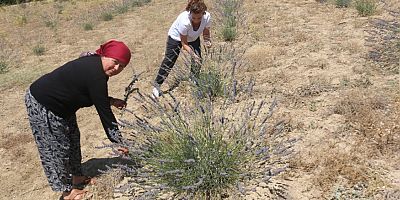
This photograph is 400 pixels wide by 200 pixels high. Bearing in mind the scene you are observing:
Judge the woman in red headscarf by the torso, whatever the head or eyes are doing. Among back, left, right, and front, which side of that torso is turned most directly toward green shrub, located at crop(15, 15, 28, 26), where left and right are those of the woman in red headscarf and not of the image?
left

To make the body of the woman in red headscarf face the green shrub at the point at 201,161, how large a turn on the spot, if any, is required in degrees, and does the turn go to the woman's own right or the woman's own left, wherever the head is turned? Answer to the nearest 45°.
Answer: approximately 45° to the woman's own right

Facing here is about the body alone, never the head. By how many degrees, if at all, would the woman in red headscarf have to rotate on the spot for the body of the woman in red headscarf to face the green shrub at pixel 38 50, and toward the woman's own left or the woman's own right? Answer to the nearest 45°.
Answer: approximately 90° to the woman's own left

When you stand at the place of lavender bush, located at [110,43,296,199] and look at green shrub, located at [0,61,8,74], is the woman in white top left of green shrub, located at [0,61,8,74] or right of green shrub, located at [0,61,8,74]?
right

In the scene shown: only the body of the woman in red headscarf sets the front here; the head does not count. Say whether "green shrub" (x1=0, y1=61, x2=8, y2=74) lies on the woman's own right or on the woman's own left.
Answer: on the woman's own left

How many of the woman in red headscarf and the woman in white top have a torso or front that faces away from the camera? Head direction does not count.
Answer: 0

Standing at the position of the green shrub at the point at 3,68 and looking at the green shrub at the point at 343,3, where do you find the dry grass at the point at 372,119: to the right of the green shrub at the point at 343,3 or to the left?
right

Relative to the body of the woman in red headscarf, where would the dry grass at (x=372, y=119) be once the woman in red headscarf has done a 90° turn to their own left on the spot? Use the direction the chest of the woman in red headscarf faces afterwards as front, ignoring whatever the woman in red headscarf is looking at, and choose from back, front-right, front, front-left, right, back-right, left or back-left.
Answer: right

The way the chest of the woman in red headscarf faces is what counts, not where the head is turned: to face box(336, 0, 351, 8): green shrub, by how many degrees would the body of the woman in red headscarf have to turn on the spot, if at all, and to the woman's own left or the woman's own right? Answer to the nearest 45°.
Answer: approximately 45° to the woman's own left

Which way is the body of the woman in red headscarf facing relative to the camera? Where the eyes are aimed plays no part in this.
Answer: to the viewer's right

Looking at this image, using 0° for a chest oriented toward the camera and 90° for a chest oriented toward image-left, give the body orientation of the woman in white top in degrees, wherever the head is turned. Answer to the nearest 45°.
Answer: approximately 315°
